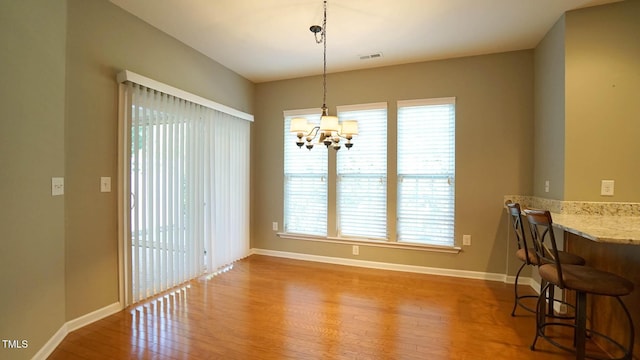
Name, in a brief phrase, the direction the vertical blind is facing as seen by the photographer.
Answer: facing the viewer and to the right of the viewer

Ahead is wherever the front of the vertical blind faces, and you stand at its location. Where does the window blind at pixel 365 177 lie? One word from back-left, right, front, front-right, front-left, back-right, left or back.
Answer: front-left

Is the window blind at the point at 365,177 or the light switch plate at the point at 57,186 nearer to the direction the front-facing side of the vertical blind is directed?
the window blind

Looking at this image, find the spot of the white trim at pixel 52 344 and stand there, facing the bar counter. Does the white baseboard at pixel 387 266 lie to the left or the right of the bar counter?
left

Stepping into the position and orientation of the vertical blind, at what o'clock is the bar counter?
The bar counter is roughly at 12 o'clock from the vertical blind.

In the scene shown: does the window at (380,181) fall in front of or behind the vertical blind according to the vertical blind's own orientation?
in front

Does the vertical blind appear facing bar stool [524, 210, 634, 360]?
yes

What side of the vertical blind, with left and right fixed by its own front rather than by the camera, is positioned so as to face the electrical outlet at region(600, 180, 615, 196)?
front

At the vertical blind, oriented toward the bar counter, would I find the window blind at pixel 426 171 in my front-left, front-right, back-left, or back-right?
front-left

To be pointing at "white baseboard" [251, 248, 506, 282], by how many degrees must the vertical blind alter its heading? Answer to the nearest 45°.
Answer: approximately 45° to its left

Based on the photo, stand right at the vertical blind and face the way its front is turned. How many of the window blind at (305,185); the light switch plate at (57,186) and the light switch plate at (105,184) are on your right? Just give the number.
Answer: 2

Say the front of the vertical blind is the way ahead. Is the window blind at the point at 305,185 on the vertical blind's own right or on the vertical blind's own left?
on the vertical blind's own left

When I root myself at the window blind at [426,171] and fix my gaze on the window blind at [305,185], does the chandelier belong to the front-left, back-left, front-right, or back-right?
front-left

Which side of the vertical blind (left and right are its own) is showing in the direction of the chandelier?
front

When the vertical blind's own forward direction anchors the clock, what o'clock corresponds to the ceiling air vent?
The ceiling air vent is roughly at 11 o'clock from the vertical blind.

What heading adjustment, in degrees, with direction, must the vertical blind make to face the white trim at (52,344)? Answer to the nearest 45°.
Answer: approximately 90° to its right

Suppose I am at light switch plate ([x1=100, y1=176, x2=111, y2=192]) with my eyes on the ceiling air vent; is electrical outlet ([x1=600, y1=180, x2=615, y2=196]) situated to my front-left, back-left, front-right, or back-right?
front-right

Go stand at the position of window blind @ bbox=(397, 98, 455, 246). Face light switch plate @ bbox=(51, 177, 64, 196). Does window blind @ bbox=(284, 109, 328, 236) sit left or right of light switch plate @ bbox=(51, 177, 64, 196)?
right

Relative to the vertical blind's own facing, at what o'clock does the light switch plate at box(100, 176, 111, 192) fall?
The light switch plate is roughly at 3 o'clock from the vertical blind.
